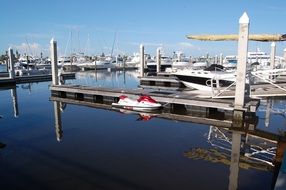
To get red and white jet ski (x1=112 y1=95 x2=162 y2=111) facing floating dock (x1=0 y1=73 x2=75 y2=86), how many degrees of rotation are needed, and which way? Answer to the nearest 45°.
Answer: approximately 135° to its left

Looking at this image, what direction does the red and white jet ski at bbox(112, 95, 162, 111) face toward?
to the viewer's right

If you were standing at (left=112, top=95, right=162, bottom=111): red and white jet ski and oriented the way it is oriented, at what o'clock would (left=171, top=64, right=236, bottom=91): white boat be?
The white boat is roughly at 10 o'clock from the red and white jet ski.

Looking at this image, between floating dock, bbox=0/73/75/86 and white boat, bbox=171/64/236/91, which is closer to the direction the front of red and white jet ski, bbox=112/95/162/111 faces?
the white boat

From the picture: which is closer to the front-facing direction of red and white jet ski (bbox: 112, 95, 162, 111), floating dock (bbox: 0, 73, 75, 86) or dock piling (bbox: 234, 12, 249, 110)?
the dock piling

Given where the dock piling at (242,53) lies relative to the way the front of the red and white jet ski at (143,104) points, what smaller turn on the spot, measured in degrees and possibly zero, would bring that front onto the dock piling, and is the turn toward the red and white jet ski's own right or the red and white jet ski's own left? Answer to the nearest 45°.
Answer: approximately 45° to the red and white jet ski's own right

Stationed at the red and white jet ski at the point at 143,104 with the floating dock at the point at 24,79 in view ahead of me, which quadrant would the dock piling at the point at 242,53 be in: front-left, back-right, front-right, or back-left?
back-right
